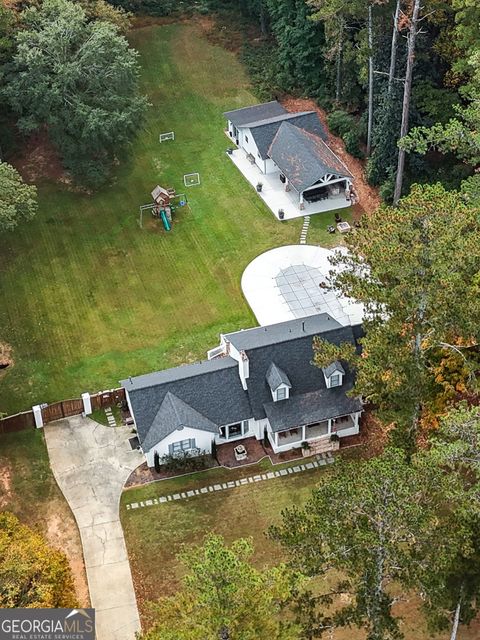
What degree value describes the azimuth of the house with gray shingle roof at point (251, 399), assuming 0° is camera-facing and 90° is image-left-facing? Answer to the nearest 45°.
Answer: approximately 0°

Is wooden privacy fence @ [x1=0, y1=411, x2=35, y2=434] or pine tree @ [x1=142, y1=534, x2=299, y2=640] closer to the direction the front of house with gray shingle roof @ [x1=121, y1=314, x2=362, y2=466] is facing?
the pine tree

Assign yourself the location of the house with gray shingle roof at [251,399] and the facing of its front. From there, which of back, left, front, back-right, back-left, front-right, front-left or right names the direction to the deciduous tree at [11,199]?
back-right

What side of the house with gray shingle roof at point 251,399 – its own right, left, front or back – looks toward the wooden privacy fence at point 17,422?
right

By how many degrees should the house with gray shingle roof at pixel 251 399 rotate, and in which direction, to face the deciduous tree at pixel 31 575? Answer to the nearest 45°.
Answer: approximately 45° to its right

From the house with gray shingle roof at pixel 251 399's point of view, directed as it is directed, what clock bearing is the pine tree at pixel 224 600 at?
The pine tree is roughly at 12 o'clock from the house with gray shingle roof.
